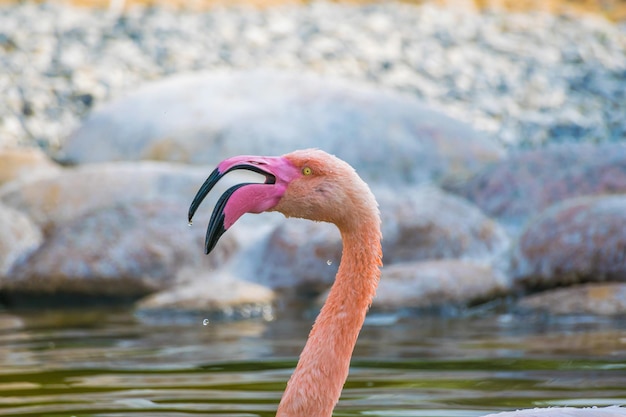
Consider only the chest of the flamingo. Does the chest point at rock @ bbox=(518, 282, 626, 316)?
no

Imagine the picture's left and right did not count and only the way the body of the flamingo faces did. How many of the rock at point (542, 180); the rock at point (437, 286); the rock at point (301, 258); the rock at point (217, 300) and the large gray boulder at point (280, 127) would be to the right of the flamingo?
5

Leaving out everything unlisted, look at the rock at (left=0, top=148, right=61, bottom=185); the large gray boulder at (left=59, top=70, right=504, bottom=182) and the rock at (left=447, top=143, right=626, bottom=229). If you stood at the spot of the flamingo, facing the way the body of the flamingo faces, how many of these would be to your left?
0

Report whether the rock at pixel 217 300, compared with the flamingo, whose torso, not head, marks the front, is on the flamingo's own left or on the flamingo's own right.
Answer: on the flamingo's own right

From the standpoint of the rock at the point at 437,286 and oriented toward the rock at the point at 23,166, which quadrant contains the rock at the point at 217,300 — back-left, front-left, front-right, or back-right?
front-left

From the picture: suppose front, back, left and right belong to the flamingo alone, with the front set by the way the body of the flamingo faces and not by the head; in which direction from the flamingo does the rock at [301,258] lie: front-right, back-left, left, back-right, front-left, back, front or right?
right

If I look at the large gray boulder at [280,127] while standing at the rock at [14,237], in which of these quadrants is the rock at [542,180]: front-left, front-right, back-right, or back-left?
front-right

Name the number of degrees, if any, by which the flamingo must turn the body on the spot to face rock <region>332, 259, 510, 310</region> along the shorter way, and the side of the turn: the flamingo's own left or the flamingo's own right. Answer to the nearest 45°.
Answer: approximately 90° to the flamingo's own right

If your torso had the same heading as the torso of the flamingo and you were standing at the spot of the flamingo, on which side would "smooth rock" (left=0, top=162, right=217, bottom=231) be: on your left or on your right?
on your right

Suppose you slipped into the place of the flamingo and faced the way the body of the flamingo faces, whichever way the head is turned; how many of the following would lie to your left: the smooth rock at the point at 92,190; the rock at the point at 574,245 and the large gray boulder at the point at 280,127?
0

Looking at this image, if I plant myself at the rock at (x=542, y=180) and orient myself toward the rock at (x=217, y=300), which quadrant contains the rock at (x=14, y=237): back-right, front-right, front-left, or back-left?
front-right

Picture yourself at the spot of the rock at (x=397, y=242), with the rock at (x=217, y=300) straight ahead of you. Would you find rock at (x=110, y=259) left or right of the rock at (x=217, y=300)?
right

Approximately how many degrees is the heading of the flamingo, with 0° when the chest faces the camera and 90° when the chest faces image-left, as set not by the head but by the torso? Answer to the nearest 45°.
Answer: approximately 90°

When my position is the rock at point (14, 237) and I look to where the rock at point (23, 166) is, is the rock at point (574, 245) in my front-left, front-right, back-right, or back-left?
back-right

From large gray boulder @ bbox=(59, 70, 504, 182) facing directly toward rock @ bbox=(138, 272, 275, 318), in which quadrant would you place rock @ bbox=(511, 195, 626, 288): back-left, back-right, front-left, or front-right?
front-left

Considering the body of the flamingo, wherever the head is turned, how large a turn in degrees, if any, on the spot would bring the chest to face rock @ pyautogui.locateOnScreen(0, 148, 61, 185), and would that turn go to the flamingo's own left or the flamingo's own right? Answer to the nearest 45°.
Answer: approximately 45° to the flamingo's own right

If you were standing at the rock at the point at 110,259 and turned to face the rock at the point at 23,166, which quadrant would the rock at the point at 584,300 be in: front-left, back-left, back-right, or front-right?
back-right
